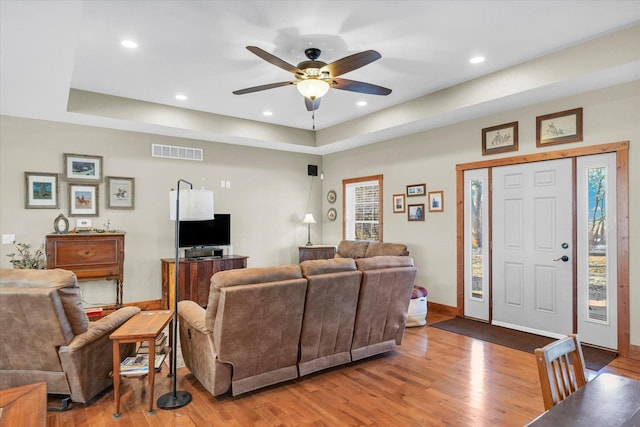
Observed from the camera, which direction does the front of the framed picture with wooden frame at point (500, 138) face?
facing the viewer and to the left of the viewer

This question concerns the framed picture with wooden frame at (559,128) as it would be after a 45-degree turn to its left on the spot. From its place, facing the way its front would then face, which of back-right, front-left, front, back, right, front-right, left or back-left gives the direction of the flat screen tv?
right

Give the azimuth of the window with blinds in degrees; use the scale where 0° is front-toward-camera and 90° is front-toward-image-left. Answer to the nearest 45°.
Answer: approximately 45°

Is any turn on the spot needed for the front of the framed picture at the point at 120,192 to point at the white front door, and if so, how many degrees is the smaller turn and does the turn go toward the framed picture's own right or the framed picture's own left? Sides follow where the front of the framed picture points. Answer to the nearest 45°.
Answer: approximately 45° to the framed picture's own left

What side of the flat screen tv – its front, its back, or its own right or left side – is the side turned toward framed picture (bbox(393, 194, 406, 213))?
left

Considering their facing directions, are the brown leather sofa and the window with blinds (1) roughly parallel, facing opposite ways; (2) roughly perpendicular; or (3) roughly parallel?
roughly perpendicular

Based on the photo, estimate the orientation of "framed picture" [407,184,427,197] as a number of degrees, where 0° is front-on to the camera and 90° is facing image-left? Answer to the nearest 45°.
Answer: approximately 45°

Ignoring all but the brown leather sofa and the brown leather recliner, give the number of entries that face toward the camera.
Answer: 0

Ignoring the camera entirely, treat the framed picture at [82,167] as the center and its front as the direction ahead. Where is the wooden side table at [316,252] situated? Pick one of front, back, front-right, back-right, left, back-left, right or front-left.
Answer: left

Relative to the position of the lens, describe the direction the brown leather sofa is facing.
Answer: facing away from the viewer and to the left of the viewer

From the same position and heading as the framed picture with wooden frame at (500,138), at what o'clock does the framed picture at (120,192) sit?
The framed picture is roughly at 1 o'clock from the framed picture with wooden frame.

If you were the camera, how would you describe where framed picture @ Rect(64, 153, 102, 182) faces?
facing the viewer

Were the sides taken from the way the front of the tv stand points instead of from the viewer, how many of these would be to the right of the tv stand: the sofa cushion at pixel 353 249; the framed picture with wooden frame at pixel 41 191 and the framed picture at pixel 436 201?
1

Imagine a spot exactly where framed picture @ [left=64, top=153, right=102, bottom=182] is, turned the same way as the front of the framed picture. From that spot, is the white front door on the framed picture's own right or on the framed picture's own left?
on the framed picture's own left

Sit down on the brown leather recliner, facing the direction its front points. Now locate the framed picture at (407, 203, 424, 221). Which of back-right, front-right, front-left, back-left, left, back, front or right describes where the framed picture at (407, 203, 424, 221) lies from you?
front-right

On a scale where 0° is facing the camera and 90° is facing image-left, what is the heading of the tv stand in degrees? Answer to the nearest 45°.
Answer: approximately 0°
